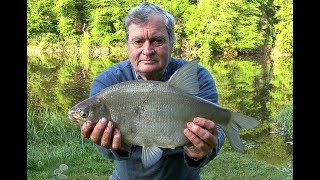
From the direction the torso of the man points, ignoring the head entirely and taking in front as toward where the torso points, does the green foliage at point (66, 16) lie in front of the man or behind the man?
behind

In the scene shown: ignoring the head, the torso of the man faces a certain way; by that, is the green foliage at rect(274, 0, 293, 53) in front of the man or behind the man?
behind

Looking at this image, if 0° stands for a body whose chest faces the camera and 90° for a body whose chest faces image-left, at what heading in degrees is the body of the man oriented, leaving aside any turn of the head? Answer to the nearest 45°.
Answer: approximately 0°

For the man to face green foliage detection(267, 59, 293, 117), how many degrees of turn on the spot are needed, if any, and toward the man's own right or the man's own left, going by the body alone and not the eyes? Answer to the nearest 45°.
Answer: approximately 180°

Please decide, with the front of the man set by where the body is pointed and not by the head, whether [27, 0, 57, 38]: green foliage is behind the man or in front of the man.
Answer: behind
